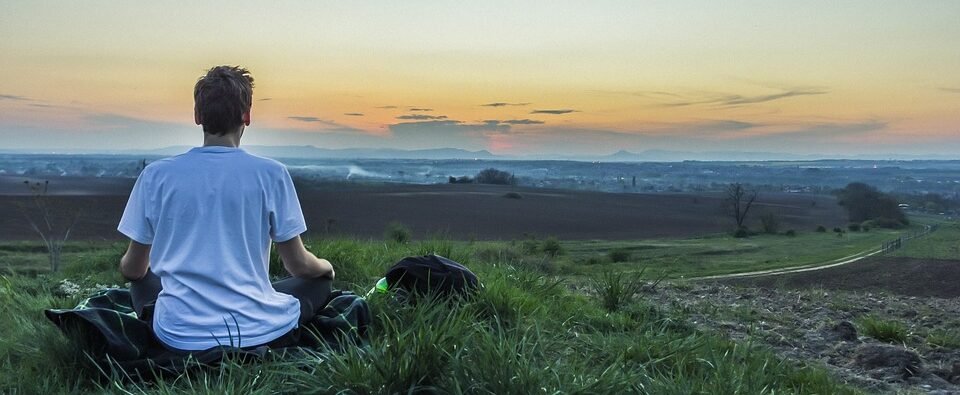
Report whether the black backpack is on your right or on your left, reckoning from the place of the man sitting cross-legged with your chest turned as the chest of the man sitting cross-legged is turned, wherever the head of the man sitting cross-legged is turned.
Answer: on your right

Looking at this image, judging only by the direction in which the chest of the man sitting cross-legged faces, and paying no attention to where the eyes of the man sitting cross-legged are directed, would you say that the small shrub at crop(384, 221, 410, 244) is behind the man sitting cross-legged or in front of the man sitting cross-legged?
in front

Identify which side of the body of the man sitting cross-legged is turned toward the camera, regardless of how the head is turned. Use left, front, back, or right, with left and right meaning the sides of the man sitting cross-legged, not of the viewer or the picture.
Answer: back

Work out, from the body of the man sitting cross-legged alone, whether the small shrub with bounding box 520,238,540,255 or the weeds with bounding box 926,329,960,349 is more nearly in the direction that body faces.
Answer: the small shrub

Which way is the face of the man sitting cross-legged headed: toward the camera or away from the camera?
away from the camera

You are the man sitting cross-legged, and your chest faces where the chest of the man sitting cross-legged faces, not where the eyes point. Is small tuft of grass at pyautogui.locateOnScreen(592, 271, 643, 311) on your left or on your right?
on your right

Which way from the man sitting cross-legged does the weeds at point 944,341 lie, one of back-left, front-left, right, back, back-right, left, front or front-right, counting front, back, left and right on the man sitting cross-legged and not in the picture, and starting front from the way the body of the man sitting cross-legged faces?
right

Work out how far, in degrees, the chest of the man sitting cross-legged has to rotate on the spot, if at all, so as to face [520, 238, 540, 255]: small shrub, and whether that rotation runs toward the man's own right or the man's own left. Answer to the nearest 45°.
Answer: approximately 45° to the man's own right
